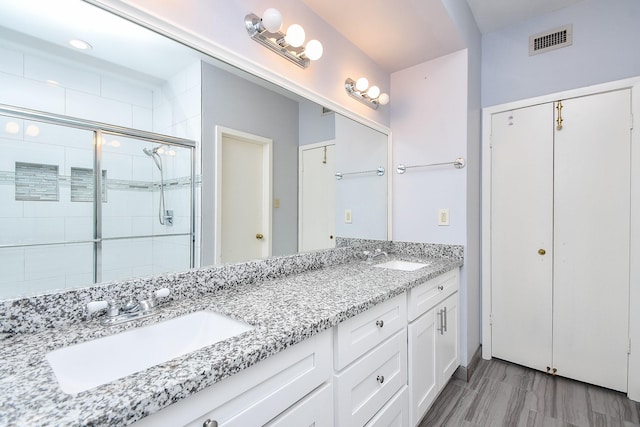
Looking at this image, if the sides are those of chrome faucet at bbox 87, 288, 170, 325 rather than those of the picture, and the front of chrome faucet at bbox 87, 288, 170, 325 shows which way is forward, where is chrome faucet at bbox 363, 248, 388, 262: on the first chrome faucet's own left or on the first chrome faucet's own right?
on the first chrome faucet's own left

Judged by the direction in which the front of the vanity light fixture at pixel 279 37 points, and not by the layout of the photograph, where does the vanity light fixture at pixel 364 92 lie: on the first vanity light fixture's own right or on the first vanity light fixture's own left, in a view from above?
on the first vanity light fixture's own left

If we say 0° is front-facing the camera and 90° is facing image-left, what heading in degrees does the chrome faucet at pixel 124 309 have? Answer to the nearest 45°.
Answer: approximately 315°

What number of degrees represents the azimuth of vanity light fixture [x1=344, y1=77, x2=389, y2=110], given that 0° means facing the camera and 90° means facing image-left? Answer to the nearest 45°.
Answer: approximately 315°

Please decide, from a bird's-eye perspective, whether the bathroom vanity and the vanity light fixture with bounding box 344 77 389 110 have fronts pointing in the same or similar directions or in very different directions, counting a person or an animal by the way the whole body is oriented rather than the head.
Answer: same or similar directions

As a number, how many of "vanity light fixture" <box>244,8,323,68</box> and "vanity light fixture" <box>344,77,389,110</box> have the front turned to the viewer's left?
0

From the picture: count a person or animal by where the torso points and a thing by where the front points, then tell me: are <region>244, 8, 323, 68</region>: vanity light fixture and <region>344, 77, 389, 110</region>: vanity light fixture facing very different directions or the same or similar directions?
same or similar directions

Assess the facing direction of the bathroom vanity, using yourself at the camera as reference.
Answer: facing the viewer and to the right of the viewer

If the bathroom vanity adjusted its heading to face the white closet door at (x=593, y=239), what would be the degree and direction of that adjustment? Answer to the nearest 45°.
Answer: approximately 45° to its left
